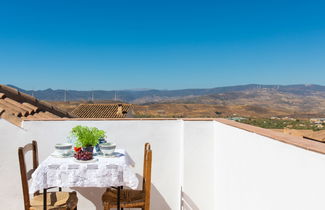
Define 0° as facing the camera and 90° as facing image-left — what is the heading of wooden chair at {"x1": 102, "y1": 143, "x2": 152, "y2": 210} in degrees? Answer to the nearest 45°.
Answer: approximately 90°

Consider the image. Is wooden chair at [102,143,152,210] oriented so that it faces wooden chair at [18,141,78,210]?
yes
